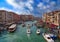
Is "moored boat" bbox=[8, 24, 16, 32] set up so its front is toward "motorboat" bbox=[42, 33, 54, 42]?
no
